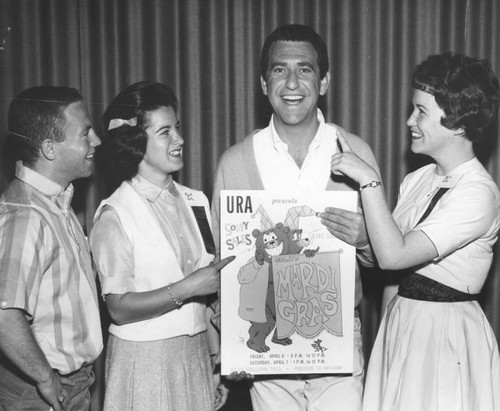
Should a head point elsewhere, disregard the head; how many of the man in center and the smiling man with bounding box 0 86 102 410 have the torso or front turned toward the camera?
1

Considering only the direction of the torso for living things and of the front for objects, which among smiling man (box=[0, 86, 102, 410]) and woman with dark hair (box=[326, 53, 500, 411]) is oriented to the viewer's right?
the smiling man

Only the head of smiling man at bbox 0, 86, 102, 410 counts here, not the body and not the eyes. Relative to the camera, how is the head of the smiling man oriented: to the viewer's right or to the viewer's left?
to the viewer's right

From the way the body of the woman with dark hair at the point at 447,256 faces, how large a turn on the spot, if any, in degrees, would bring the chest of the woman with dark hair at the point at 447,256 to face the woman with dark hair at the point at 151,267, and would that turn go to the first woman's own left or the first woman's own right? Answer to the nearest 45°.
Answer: approximately 45° to the first woman's own right

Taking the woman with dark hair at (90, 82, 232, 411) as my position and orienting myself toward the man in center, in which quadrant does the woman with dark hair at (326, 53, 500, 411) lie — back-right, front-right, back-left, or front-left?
front-right

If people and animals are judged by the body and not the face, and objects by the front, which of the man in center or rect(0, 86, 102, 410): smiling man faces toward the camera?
the man in center

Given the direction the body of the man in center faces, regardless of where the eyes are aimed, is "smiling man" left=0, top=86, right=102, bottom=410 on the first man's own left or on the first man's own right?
on the first man's own right

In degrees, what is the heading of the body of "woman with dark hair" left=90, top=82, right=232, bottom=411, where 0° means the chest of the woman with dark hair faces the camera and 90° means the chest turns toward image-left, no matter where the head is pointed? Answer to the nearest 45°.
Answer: approximately 315°

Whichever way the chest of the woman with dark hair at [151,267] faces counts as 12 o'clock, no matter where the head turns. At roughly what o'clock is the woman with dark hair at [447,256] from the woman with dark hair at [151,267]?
the woman with dark hair at [447,256] is roughly at 11 o'clock from the woman with dark hair at [151,267].

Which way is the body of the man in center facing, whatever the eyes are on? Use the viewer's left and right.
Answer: facing the viewer

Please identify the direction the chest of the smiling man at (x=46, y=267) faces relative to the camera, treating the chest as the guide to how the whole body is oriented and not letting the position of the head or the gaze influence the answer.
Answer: to the viewer's right

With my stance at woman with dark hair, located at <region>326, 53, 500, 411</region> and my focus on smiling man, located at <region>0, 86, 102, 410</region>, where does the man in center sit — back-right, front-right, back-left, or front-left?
front-right

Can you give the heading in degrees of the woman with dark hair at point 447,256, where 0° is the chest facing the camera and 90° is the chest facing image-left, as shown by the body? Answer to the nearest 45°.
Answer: approximately 45°

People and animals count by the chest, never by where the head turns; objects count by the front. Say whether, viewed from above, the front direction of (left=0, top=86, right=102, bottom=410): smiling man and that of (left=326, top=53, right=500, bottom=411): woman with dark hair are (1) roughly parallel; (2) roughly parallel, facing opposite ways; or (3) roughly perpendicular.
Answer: roughly parallel, facing opposite ways

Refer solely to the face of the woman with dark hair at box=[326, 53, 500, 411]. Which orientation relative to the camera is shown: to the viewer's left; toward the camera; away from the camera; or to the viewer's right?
to the viewer's left

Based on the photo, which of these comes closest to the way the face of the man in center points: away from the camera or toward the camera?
toward the camera
